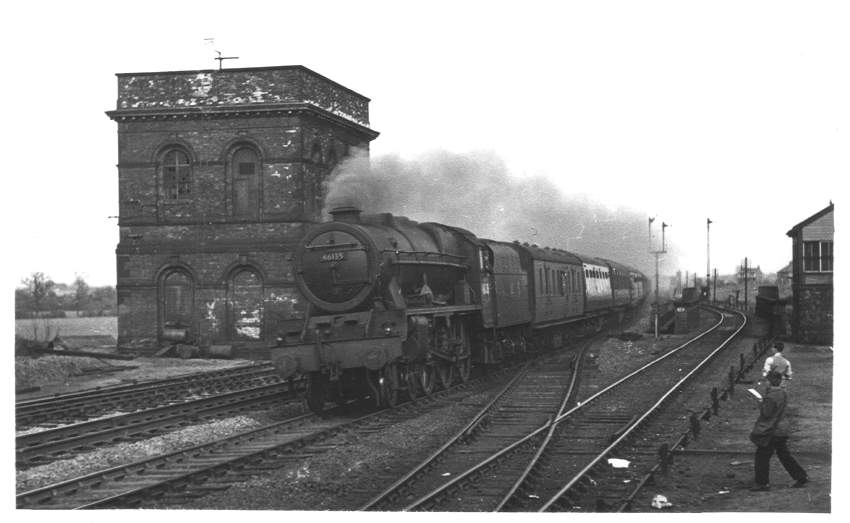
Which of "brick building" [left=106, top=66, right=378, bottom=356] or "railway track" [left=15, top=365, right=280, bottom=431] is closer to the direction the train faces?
the railway track

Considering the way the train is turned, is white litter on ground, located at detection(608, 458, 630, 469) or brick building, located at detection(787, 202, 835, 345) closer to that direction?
the white litter on ground

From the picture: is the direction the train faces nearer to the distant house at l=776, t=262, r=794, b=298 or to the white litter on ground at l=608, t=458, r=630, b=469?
the white litter on ground

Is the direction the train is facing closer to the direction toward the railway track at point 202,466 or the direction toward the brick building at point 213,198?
the railway track

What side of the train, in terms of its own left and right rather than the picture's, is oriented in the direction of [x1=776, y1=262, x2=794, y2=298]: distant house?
back

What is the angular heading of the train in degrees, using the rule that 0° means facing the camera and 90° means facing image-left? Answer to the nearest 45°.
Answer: approximately 45°

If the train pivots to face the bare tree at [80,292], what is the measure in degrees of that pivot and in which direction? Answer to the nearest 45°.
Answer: approximately 90° to its right

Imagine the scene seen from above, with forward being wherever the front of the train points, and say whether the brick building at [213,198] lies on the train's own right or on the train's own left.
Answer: on the train's own right

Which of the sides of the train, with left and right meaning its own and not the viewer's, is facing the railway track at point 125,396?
front
